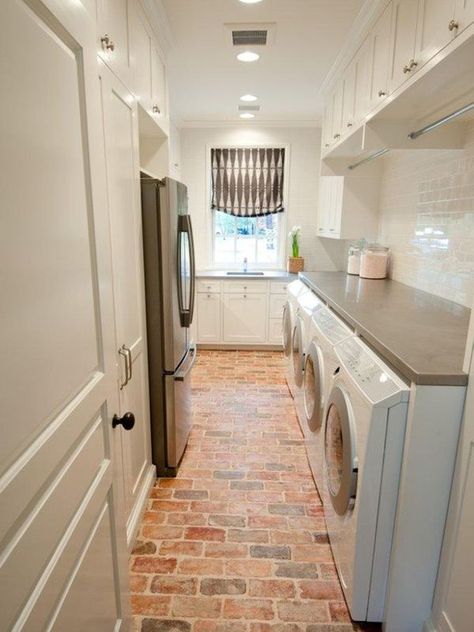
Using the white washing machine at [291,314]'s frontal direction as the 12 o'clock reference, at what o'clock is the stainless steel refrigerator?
The stainless steel refrigerator is roughly at 10 o'clock from the white washing machine.

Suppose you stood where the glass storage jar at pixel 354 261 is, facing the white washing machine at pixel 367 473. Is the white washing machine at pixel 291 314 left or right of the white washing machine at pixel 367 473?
right

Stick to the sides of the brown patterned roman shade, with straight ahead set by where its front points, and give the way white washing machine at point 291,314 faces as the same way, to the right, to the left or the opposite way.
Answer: to the right

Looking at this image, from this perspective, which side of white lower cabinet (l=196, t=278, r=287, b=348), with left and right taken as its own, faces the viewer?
front

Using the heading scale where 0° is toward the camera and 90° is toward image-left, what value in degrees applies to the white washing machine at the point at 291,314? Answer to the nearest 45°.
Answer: approximately 90°

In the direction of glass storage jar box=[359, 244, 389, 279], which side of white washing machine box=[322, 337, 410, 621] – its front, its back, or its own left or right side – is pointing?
right

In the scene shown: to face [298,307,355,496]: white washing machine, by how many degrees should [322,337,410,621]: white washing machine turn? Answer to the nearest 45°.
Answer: approximately 90° to its right

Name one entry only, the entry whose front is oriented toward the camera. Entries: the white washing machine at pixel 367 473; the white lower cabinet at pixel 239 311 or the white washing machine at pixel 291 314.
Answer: the white lower cabinet

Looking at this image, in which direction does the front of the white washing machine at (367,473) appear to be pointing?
to the viewer's left

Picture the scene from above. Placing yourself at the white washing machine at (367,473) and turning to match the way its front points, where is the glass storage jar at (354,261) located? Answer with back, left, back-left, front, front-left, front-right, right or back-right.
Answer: right

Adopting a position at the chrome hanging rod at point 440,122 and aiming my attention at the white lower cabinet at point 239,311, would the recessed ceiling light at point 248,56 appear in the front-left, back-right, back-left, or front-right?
front-left

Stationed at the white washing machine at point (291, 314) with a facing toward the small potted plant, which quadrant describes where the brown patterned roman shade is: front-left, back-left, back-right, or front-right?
front-left

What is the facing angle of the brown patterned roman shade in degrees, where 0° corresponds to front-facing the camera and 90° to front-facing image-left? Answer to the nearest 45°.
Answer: approximately 0°

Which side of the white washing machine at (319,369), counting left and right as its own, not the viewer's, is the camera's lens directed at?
left

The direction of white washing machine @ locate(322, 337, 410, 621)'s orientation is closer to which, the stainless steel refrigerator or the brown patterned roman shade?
the stainless steel refrigerator

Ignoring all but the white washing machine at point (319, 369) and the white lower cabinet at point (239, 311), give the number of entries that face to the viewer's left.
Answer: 1

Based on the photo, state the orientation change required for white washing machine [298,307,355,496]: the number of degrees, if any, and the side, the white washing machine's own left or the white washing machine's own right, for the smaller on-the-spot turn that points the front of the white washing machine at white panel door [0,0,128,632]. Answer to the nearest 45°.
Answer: approximately 90° to the white washing machine's own left

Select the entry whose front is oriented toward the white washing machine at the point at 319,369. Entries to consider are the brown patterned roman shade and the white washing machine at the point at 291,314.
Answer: the brown patterned roman shade
